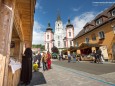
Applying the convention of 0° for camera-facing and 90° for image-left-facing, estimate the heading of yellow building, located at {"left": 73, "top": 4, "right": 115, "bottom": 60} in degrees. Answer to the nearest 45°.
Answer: approximately 45°

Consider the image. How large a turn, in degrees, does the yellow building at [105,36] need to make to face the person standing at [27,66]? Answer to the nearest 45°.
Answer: approximately 45° to its left
